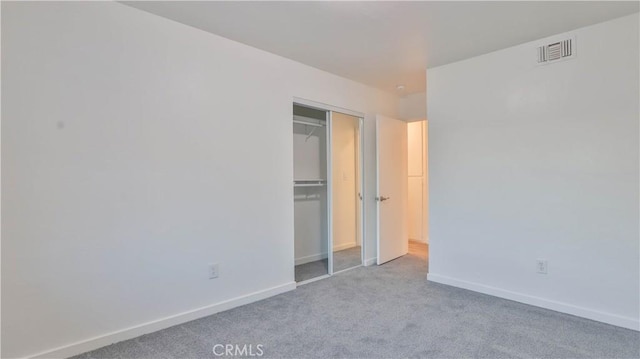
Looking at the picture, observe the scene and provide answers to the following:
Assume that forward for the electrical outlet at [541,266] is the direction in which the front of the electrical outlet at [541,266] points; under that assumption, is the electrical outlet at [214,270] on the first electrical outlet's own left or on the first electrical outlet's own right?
on the first electrical outlet's own right

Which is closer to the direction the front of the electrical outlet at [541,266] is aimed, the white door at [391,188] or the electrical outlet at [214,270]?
the electrical outlet

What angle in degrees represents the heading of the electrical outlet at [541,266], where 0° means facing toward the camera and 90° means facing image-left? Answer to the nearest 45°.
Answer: approximately 0°

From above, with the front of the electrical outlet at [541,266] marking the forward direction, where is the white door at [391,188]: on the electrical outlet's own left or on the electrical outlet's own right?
on the electrical outlet's own right
